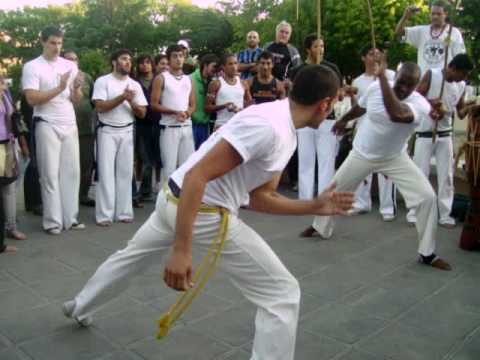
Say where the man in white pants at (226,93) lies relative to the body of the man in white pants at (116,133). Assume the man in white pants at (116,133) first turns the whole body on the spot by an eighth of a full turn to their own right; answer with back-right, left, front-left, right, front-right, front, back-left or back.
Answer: back-left

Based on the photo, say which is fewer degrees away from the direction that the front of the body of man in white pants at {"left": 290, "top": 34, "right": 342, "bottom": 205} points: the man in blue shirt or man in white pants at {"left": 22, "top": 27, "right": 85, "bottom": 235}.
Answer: the man in white pants

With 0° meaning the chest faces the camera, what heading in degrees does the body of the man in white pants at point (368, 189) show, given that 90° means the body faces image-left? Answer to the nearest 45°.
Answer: approximately 0°

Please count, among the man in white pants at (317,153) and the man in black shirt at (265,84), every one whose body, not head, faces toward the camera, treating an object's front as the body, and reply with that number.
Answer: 2

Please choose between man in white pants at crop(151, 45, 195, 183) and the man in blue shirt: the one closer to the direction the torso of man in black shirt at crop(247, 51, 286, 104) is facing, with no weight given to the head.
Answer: the man in white pants

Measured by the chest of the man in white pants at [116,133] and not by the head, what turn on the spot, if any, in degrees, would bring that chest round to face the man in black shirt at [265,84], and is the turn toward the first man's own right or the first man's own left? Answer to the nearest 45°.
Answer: approximately 90° to the first man's own left

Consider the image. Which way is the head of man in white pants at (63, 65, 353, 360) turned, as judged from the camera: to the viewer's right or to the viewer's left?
to the viewer's right

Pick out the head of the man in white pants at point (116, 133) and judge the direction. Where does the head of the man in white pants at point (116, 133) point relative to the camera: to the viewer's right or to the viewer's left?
to the viewer's right

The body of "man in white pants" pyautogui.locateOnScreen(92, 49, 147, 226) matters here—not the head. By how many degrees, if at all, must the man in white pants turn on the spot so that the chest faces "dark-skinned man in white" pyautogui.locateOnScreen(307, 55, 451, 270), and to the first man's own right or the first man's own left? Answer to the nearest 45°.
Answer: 0° — they already face them
